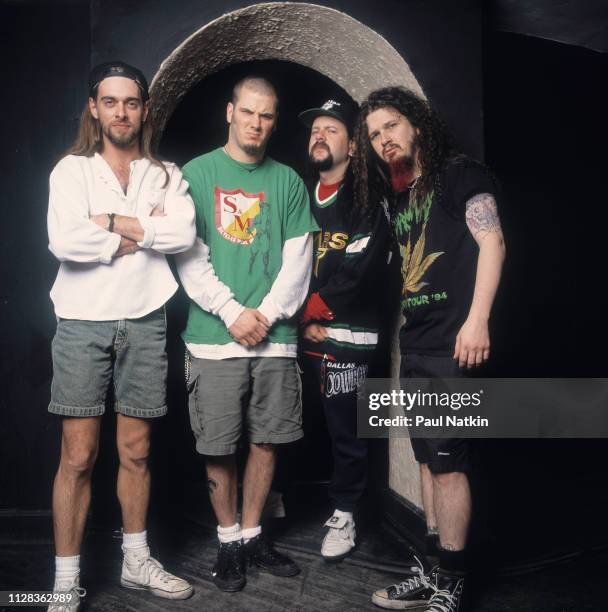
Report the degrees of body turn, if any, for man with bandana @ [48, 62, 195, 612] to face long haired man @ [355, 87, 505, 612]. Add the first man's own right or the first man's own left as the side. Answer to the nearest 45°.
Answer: approximately 90° to the first man's own left

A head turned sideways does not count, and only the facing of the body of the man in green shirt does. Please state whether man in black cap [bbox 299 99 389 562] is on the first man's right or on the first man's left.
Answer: on the first man's left

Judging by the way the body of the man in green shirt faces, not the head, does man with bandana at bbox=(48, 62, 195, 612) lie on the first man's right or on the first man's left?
on the first man's right

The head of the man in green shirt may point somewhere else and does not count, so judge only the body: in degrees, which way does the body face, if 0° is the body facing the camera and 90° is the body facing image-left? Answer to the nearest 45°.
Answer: approximately 0°

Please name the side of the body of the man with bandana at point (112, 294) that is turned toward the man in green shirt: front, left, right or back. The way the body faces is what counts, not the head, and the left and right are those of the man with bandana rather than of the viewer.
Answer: left

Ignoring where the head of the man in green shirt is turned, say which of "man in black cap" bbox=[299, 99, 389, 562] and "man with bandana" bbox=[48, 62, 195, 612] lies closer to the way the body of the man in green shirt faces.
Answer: the man with bandana

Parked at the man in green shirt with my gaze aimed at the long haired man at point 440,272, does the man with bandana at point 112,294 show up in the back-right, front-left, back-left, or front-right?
back-right
